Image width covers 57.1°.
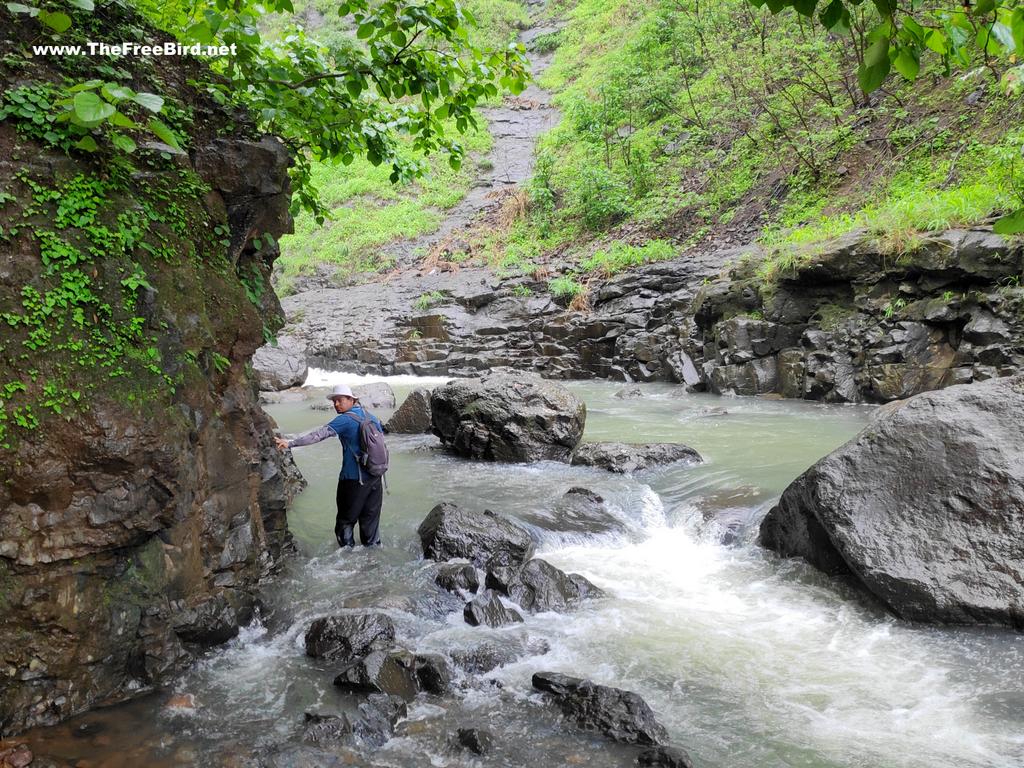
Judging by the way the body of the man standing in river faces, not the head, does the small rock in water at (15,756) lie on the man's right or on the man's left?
on the man's left

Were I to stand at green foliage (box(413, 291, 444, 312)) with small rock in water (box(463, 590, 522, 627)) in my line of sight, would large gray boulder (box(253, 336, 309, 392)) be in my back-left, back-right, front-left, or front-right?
front-right

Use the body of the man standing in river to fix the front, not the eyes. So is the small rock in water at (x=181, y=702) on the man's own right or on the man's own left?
on the man's own left

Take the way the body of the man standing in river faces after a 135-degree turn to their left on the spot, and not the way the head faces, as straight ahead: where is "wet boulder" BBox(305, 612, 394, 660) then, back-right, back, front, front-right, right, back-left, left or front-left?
front

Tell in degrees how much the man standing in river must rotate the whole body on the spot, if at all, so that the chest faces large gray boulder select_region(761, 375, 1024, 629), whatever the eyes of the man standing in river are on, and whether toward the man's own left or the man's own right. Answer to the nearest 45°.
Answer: approximately 180°

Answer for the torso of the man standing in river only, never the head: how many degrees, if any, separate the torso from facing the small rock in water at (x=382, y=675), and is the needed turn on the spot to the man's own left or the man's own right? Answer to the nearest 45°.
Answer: approximately 135° to the man's own left

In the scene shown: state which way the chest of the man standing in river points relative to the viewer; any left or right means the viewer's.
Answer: facing away from the viewer and to the left of the viewer

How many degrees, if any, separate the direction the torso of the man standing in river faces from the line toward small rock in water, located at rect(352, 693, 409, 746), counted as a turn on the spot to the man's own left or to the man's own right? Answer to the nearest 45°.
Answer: approximately 135° to the man's own left

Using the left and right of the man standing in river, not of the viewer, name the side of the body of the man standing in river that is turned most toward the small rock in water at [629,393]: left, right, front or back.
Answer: right

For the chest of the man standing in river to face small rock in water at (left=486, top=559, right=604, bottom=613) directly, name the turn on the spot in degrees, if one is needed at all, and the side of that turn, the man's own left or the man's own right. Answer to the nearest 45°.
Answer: approximately 180°

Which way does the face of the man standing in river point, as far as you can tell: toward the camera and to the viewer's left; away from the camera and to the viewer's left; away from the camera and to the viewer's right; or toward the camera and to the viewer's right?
toward the camera and to the viewer's left

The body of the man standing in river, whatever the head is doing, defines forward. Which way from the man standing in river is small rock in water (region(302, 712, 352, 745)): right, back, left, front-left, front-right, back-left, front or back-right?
back-left
